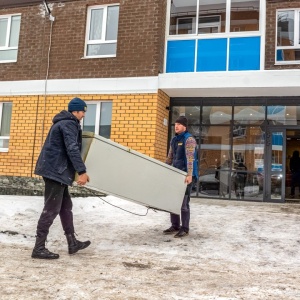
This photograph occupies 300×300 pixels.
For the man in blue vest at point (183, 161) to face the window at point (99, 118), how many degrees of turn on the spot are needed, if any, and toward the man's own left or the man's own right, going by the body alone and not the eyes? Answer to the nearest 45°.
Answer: approximately 90° to the man's own right

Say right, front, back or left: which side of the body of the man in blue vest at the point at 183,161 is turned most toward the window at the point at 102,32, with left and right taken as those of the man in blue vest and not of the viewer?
right

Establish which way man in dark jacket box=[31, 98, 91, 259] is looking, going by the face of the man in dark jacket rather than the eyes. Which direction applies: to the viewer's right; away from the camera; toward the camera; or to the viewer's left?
to the viewer's right

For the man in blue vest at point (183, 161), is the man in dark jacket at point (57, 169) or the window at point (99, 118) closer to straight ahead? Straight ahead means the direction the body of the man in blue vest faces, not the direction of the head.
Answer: the man in dark jacket

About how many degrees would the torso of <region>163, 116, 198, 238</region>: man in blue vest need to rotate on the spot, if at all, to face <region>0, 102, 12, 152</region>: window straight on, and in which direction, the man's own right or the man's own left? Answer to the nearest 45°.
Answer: approximately 90° to the man's own right

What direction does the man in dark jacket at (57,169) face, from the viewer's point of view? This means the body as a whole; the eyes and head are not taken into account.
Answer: to the viewer's right

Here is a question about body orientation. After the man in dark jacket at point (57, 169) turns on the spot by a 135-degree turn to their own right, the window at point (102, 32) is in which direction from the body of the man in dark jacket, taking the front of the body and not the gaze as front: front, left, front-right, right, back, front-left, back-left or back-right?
back-right

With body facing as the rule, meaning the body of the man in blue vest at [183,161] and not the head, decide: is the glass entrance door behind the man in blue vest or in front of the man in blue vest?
behind

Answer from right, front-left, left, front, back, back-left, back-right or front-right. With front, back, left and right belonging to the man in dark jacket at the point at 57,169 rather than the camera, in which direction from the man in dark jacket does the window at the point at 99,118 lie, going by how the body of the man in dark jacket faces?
left

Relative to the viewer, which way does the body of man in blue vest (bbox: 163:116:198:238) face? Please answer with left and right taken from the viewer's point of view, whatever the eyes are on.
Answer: facing the viewer and to the left of the viewer

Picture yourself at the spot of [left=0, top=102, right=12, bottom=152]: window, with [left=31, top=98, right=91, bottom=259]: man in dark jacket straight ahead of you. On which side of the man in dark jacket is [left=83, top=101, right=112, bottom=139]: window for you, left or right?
left

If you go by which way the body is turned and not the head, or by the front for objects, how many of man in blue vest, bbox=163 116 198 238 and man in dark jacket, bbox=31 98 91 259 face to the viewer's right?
1

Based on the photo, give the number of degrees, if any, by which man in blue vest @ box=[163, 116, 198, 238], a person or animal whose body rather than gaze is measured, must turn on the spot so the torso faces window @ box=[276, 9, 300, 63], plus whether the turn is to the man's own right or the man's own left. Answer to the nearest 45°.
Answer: approximately 180°
